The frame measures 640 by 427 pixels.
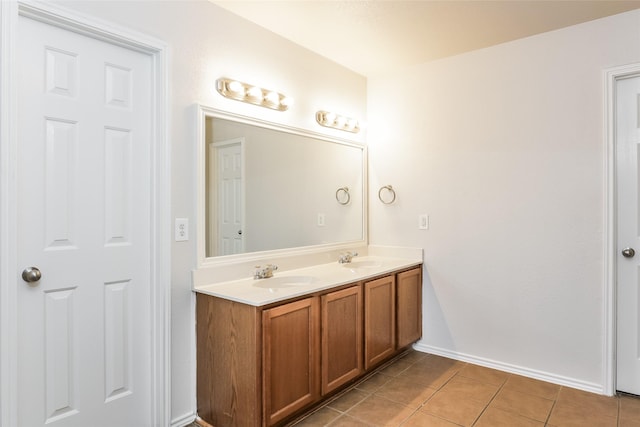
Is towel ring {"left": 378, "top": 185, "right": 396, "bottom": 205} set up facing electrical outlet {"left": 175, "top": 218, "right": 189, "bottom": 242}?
yes

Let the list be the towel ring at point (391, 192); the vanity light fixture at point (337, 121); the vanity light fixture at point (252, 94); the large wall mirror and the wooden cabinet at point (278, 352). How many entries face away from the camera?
0

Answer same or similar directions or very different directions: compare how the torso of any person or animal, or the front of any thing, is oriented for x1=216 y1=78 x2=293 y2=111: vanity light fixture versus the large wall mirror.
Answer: same or similar directions

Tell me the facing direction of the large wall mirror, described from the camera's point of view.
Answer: facing the viewer and to the right of the viewer

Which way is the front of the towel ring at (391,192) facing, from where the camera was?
facing the viewer and to the left of the viewer

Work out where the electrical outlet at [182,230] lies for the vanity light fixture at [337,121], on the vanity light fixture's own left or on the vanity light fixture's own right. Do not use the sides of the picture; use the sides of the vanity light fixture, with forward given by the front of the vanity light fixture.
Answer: on the vanity light fixture's own right

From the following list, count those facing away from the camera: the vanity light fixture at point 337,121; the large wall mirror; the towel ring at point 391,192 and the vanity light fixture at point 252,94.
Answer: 0

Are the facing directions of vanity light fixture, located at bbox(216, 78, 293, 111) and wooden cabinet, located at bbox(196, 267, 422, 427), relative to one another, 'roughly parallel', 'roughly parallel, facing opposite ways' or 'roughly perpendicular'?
roughly parallel

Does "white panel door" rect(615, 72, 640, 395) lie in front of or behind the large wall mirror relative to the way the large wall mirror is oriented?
in front

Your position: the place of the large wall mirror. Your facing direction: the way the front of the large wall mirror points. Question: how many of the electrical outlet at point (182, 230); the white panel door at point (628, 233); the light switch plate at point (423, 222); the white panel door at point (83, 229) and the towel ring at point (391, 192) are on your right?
2

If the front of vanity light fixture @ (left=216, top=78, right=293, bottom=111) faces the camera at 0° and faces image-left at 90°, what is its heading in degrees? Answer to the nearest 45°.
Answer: approximately 315°

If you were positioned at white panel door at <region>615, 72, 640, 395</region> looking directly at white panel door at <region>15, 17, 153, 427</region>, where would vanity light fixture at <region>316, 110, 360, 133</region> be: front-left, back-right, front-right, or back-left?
front-right

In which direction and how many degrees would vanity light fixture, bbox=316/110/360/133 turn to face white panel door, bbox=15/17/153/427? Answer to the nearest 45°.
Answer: approximately 90° to its right

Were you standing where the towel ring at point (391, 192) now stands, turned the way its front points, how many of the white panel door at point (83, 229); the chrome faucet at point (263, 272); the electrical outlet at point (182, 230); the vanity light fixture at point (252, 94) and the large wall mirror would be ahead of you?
5

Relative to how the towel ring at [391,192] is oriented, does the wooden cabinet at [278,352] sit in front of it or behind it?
in front
